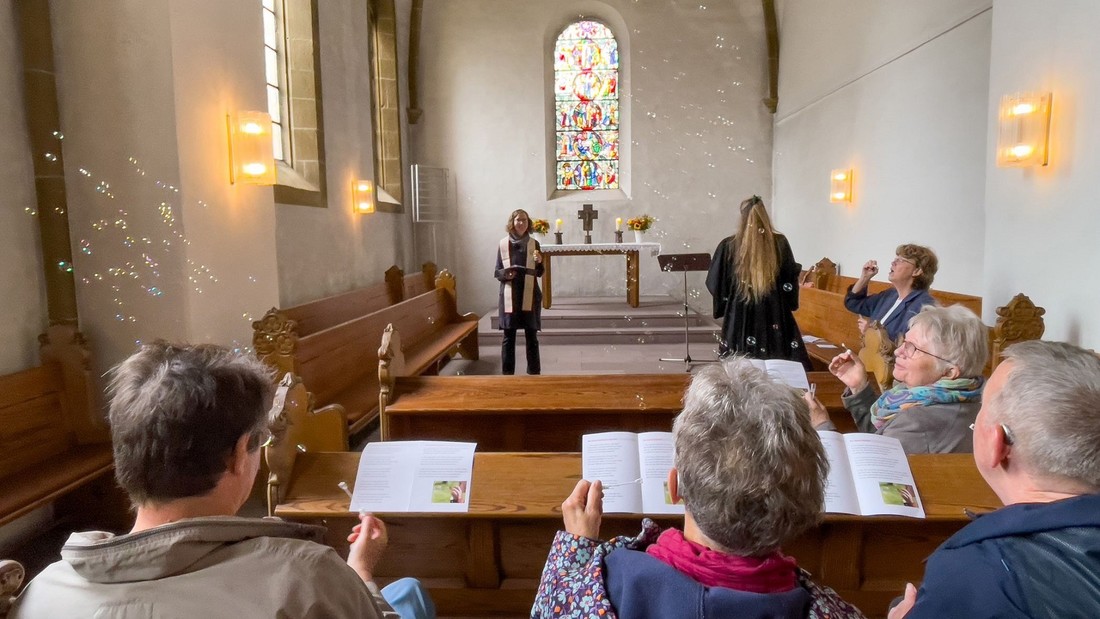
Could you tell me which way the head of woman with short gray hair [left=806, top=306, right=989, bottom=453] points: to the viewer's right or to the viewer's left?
to the viewer's left

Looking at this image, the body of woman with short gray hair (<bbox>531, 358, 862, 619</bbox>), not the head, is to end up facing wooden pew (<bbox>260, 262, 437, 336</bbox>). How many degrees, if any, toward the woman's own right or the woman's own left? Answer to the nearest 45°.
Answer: approximately 45° to the woman's own left

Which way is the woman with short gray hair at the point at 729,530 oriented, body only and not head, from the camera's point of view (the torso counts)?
away from the camera

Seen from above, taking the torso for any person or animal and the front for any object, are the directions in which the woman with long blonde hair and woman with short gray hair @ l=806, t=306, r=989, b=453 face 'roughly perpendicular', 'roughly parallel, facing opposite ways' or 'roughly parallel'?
roughly perpendicular

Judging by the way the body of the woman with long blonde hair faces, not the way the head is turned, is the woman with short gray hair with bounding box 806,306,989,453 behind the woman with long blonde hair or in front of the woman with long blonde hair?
behind

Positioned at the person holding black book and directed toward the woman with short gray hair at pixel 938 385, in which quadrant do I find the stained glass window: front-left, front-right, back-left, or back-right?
back-left

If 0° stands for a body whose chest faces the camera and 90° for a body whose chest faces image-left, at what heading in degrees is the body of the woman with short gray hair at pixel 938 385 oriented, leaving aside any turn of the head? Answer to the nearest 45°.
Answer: approximately 90°

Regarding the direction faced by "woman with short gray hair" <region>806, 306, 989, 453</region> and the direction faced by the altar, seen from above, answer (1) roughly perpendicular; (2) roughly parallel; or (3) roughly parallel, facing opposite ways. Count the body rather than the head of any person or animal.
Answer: roughly perpendicular

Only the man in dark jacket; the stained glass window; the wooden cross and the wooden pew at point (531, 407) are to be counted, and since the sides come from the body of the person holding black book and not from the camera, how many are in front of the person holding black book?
2

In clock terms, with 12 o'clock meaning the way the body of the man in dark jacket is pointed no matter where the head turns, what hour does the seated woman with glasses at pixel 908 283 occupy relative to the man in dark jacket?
The seated woman with glasses is roughly at 1 o'clock from the man in dark jacket.

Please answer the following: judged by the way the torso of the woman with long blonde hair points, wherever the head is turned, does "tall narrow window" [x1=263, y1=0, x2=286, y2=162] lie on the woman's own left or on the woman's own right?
on the woman's own left
